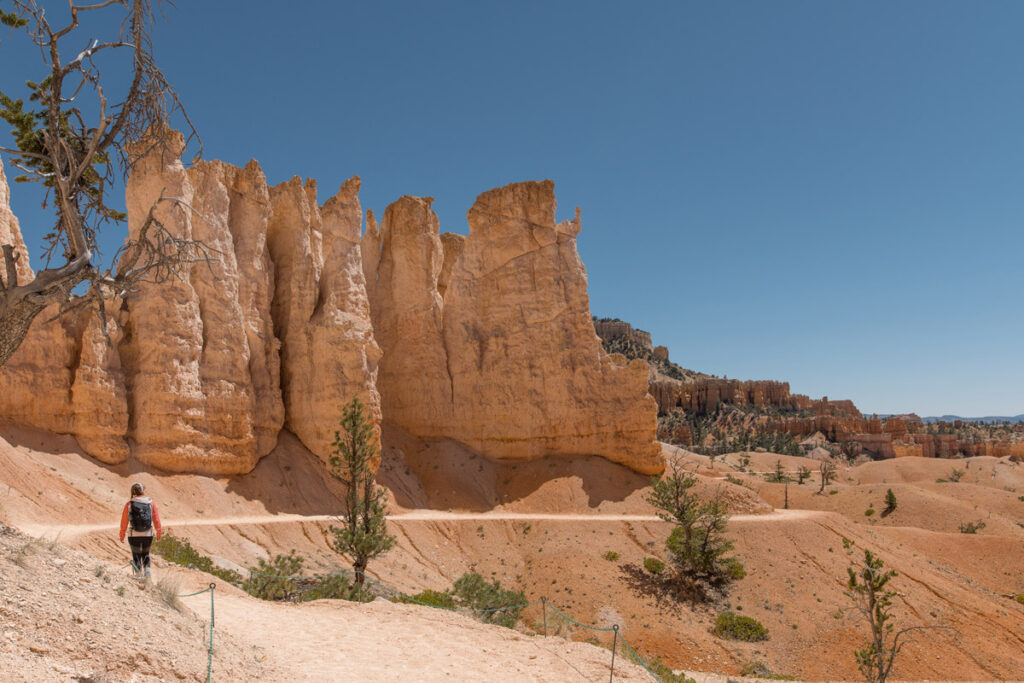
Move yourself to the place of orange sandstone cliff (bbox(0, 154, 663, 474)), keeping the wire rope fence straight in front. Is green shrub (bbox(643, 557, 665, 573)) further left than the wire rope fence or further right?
left

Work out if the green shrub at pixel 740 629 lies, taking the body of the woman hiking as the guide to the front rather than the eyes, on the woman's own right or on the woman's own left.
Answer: on the woman's own right

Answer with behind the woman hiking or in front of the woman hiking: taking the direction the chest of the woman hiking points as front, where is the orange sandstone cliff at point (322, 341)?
in front

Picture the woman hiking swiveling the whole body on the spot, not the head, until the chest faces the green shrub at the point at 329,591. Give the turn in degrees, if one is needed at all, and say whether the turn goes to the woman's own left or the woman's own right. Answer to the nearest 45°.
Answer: approximately 45° to the woman's own right

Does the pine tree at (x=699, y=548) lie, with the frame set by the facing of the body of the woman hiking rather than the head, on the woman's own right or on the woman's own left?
on the woman's own right

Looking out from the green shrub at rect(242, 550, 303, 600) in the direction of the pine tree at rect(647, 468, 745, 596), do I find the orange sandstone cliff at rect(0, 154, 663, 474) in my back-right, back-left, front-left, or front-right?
front-left

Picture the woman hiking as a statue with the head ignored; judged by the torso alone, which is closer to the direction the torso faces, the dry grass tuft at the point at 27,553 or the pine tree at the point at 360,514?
the pine tree

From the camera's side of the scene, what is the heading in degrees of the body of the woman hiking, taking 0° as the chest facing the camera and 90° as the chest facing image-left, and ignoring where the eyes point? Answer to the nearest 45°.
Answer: approximately 180°

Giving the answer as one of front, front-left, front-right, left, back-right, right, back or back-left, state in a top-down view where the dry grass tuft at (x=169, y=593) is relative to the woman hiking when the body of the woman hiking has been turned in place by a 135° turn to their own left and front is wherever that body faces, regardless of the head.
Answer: front-left

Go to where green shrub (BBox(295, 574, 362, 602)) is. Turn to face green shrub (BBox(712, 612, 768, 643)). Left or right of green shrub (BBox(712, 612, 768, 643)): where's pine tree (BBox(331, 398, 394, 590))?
left
